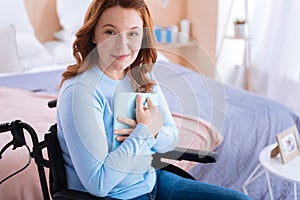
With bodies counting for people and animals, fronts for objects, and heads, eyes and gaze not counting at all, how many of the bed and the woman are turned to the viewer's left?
0

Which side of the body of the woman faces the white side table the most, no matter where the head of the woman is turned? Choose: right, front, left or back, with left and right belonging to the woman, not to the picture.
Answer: left

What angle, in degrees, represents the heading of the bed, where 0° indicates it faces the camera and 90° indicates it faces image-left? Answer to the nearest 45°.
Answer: approximately 315°

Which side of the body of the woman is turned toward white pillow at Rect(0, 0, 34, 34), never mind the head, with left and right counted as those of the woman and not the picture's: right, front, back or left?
back

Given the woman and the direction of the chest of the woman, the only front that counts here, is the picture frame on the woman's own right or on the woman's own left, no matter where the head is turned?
on the woman's own left

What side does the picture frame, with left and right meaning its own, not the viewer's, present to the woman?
right

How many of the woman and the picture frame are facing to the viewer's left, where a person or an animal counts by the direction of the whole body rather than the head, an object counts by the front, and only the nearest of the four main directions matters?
0

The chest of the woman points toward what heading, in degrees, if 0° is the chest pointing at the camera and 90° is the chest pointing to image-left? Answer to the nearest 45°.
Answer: approximately 315°

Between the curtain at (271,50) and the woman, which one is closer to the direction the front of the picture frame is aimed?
the woman

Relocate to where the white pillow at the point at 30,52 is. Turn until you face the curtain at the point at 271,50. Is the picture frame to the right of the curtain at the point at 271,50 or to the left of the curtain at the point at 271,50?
right
